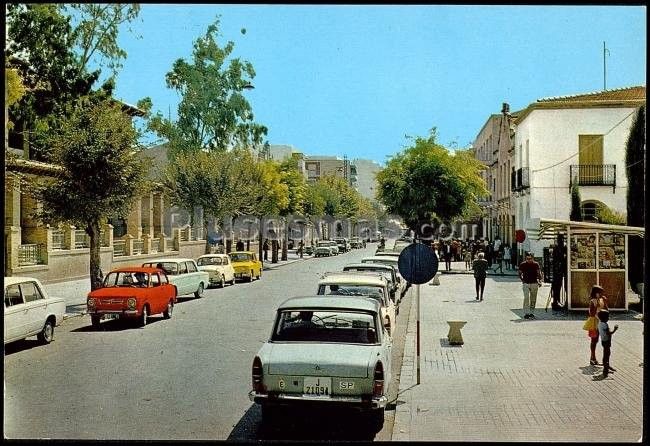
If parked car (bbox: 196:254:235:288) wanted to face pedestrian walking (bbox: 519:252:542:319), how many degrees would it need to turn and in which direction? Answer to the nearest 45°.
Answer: approximately 90° to its left

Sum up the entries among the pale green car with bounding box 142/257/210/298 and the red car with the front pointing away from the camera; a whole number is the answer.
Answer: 0

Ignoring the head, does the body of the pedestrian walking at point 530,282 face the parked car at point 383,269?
no

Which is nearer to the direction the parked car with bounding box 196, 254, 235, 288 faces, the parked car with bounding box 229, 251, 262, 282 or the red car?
the red car

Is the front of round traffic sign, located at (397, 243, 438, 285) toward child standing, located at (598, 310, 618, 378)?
no

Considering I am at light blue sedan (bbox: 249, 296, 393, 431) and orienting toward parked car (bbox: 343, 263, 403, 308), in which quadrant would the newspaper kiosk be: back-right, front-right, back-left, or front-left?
front-right

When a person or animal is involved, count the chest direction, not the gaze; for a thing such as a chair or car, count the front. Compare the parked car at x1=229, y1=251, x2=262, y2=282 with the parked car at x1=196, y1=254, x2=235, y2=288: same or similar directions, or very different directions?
same or similar directions

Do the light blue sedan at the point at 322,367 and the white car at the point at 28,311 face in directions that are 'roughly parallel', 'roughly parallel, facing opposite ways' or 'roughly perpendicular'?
roughly parallel, facing opposite ways

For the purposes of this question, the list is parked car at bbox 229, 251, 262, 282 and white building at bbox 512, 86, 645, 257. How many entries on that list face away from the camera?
0

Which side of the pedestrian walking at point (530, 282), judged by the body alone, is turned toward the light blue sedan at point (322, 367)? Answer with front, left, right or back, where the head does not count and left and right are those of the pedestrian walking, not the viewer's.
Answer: front

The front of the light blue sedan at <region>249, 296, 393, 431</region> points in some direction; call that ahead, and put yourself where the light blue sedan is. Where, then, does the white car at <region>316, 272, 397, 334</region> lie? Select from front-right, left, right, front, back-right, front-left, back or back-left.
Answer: front

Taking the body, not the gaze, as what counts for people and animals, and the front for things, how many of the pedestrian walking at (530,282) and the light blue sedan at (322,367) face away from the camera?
1

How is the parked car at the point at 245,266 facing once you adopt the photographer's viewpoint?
facing the viewer and to the left of the viewer

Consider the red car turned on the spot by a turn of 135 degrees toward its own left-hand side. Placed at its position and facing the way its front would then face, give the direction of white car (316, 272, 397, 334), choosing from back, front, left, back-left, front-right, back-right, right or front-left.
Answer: front-right

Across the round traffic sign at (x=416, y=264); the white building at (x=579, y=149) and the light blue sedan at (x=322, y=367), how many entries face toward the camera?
1
